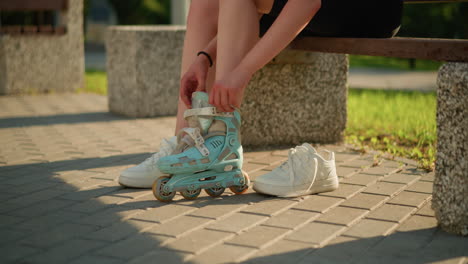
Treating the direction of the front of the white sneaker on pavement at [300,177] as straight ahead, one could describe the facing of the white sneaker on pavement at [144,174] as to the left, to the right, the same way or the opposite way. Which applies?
the same way

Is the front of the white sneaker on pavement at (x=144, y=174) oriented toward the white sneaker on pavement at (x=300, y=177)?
no

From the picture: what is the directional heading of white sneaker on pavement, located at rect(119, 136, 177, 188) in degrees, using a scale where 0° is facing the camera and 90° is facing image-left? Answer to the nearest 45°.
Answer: approximately 90°

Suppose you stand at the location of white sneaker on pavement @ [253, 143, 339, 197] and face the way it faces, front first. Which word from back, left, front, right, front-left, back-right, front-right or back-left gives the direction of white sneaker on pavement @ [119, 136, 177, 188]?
front

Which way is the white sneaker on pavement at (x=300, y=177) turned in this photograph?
to the viewer's left
